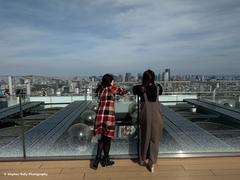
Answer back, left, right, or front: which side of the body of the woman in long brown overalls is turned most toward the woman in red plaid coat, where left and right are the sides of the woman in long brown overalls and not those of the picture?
left

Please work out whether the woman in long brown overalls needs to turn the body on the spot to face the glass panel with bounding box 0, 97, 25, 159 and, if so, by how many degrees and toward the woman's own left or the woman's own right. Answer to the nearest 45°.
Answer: approximately 45° to the woman's own left

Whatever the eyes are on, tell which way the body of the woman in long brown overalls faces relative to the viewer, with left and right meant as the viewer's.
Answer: facing away from the viewer
